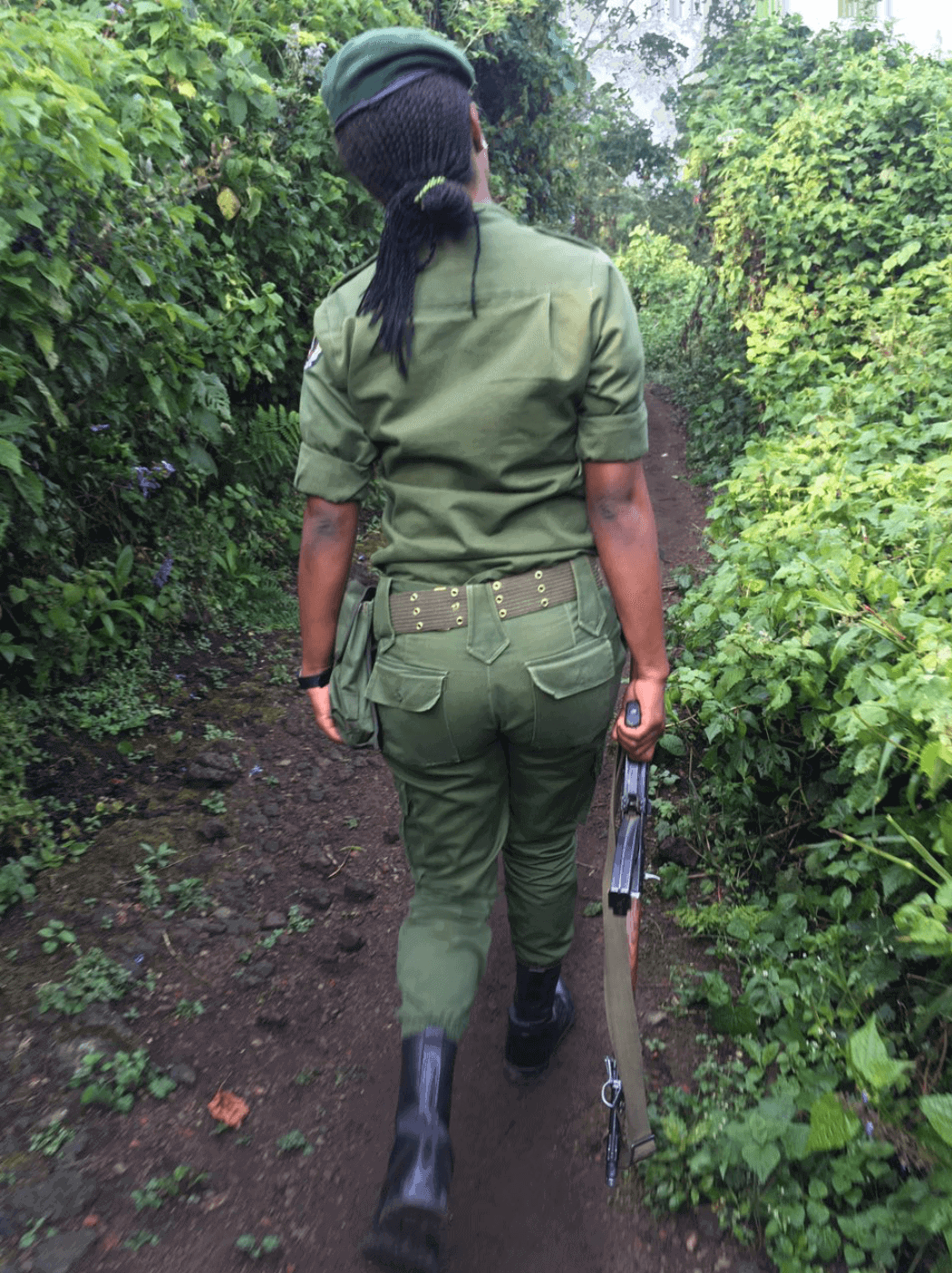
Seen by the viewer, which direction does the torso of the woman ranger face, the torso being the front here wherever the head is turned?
away from the camera

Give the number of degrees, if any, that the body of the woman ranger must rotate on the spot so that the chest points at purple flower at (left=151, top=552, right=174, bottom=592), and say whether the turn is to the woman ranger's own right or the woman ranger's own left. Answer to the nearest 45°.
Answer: approximately 45° to the woman ranger's own left
